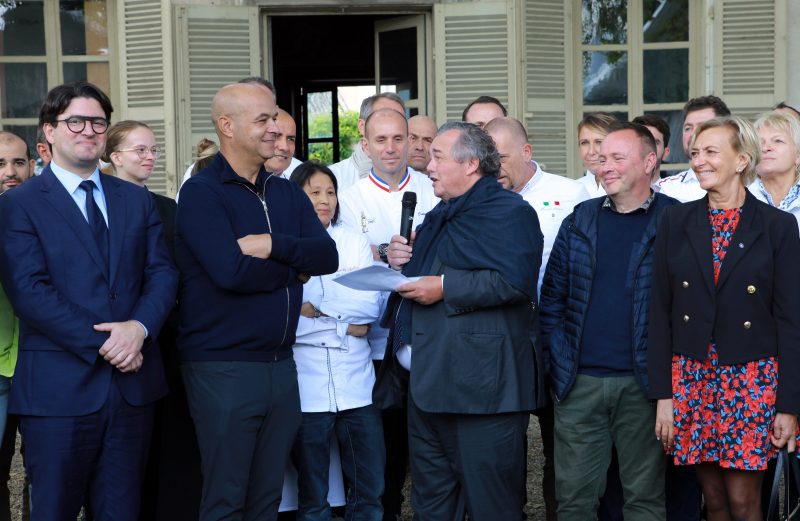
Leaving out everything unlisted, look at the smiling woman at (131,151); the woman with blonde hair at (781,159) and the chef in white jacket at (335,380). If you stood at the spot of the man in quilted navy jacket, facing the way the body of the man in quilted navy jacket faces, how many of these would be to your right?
2

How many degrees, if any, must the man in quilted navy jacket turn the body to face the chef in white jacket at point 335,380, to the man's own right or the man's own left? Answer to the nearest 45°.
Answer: approximately 90° to the man's own right

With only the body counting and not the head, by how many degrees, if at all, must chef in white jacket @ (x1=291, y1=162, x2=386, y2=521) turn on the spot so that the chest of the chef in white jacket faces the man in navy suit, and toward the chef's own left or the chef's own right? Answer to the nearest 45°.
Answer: approximately 45° to the chef's own right

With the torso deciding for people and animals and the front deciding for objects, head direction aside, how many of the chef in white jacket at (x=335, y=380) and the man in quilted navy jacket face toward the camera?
2

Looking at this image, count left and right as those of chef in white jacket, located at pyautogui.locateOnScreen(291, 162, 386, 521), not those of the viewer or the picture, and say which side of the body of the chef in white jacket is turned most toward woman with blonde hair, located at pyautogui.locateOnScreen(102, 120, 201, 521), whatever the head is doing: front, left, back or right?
right
